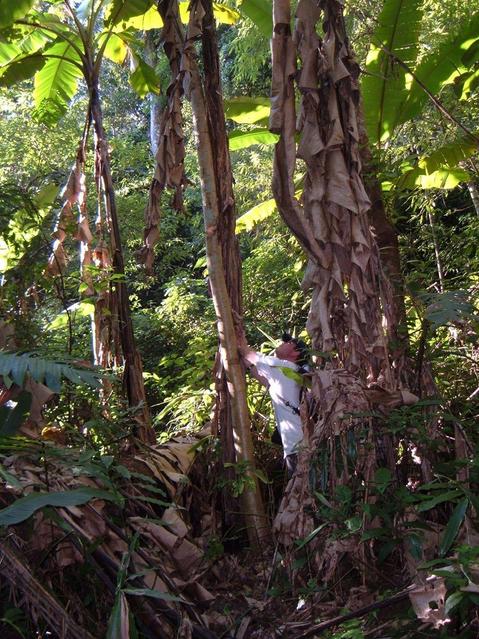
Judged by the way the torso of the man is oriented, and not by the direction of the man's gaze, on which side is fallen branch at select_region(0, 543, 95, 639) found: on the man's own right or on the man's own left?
on the man's own left

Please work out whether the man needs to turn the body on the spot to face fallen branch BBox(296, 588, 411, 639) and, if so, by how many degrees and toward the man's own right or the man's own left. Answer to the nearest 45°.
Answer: approximately 90° to the man's own left

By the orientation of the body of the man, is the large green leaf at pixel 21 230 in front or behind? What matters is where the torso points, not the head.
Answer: in front

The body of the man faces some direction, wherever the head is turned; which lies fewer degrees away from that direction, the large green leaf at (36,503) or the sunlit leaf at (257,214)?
the large green leaf

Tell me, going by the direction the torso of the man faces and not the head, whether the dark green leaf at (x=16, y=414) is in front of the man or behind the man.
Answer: in front

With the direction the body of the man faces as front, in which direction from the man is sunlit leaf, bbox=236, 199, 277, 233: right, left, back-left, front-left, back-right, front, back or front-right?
right

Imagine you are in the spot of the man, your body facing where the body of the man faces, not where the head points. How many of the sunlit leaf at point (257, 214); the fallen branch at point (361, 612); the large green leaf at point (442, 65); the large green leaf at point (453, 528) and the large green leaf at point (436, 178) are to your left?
2

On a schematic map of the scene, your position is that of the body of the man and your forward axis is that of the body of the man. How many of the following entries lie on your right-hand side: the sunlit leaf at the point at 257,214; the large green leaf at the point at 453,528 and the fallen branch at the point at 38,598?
1

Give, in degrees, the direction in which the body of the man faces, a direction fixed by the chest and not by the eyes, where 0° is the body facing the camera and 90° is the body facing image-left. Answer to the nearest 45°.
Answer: approximately 90°
